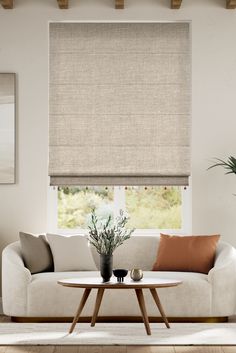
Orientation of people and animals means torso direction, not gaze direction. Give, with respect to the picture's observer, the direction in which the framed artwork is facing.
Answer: facing the viewer

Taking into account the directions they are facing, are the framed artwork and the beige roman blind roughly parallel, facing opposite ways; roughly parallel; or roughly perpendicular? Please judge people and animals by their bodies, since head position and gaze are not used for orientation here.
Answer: roughly parallel

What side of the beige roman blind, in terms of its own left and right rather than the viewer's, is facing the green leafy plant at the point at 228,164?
left

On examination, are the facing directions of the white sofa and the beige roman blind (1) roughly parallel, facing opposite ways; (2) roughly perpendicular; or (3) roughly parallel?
roughly parallel

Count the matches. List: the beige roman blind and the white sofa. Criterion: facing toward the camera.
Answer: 2

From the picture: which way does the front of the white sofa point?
toward the camera

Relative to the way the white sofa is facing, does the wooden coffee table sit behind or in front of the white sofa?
in front

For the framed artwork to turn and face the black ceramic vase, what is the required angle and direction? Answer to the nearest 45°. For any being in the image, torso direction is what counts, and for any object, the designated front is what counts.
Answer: approximately 45° to its left

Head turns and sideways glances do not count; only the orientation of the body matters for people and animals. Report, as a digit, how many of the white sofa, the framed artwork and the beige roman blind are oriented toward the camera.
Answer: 3
